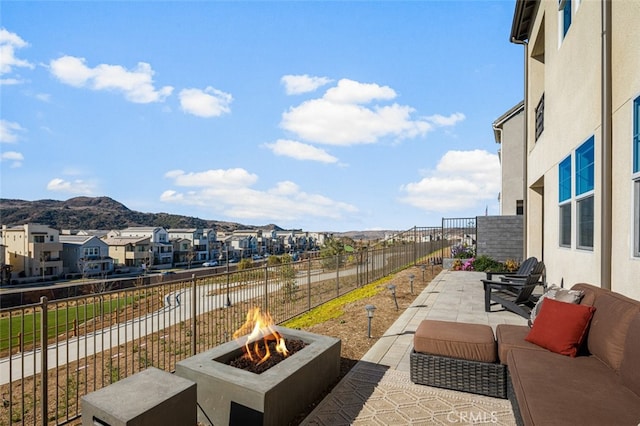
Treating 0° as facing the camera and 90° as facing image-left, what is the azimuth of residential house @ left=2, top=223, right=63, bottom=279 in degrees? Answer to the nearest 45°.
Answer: approximately 315°

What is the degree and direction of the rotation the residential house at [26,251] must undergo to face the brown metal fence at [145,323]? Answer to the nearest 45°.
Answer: approximately 45° to its right

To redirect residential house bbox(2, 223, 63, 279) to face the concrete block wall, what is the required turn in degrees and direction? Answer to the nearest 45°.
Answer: approximately 45° to its right
